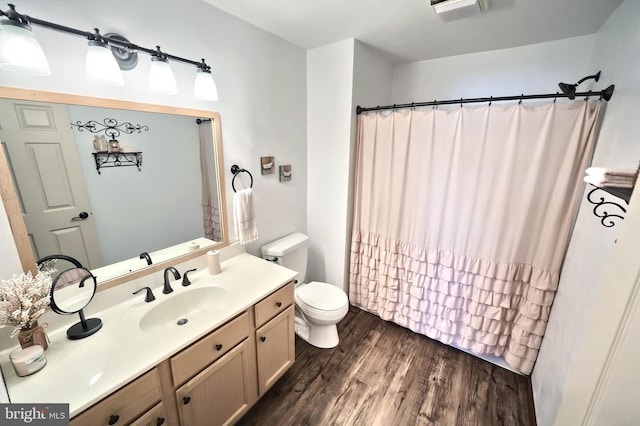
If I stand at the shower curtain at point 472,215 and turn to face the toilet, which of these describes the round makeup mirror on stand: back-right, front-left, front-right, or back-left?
front-left

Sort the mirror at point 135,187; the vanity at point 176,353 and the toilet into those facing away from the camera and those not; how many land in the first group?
0

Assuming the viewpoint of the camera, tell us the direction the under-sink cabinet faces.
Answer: facing the viewer and to the right of the viewer

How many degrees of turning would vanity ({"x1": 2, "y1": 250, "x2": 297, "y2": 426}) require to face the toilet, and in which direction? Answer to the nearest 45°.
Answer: approximately 45° to its left

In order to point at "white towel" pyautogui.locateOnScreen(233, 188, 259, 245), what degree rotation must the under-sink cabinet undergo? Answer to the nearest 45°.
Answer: approximately 90° to its left
